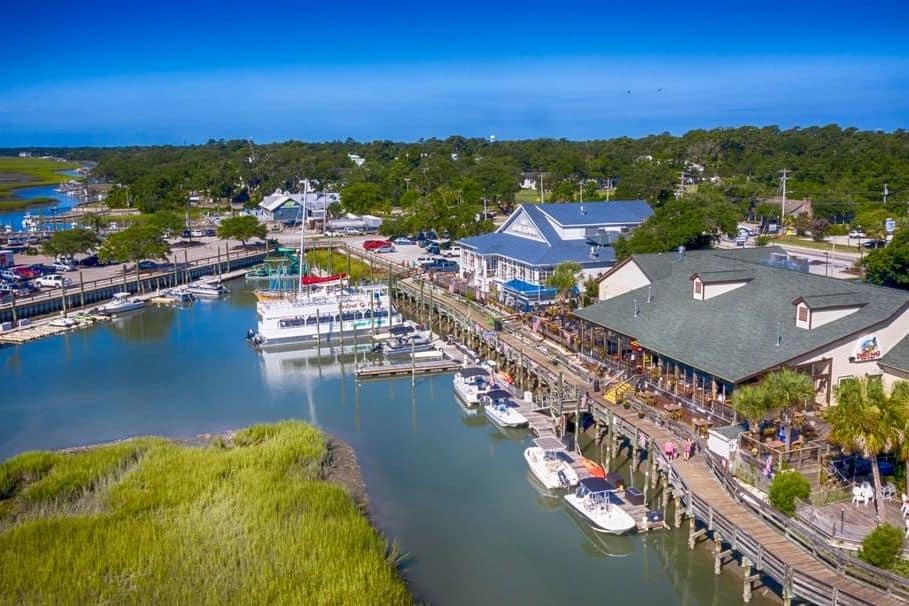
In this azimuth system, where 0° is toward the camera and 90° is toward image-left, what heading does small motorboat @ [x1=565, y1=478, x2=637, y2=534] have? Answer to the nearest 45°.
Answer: approximately 315°

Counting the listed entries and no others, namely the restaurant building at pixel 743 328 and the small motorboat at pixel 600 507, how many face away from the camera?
0

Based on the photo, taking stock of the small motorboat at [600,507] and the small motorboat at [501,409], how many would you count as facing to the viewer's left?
0

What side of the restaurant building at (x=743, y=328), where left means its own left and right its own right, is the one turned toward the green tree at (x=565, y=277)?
right

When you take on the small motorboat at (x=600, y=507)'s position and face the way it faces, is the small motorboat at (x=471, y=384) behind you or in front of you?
behind

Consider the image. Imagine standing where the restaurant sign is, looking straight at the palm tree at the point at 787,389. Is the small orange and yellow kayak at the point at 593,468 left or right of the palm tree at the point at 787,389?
right

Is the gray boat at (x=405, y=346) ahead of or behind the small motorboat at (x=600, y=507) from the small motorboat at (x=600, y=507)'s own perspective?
behind

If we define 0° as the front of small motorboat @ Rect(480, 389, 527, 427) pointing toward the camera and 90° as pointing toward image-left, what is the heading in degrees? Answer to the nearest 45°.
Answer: approximately 315°
